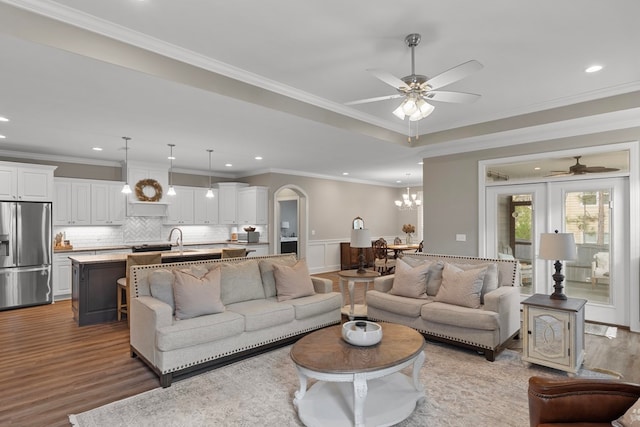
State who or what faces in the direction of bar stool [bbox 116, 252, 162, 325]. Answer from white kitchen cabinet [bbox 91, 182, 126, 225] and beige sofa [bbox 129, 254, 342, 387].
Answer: the white kitchen cabinet

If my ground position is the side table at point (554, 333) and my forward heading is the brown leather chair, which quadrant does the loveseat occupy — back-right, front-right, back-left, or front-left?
back-right

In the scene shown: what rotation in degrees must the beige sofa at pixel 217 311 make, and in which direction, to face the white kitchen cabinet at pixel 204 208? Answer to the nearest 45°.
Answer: approximately 135° to its left

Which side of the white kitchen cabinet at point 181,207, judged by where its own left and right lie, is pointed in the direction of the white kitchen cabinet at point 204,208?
left

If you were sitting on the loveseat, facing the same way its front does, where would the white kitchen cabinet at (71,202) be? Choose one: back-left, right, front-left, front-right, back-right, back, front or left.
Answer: front-right

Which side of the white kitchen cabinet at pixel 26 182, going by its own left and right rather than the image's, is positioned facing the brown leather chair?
front

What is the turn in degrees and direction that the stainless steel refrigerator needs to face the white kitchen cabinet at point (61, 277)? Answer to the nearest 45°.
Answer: approximately 135° to its left

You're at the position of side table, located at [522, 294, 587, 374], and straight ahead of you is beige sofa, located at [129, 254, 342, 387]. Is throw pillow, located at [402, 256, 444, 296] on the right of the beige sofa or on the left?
right

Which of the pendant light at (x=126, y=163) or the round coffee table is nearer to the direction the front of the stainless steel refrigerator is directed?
the round coffee table

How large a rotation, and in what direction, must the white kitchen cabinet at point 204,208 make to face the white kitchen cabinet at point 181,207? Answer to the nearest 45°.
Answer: approximately 45° to its right
